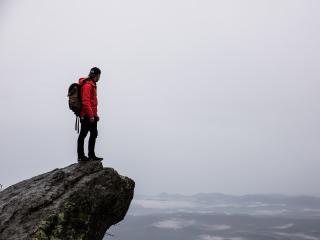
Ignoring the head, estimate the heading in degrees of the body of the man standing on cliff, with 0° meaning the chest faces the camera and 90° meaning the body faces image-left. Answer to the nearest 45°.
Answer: approximately 270°
